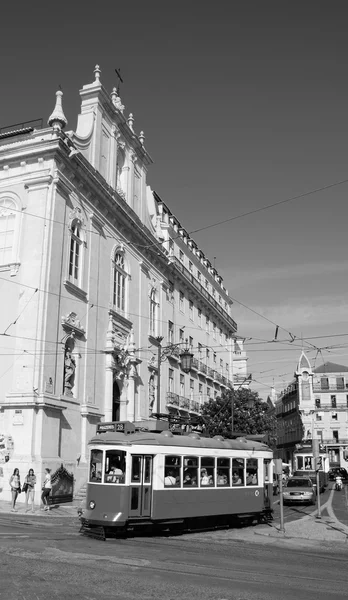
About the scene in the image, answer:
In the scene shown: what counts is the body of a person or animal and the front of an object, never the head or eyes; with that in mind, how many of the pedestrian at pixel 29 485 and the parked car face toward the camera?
2

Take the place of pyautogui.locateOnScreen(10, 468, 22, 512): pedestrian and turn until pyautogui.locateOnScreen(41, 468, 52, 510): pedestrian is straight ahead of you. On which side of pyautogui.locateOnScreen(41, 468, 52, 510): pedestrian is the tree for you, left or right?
left

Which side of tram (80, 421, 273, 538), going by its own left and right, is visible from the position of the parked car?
back

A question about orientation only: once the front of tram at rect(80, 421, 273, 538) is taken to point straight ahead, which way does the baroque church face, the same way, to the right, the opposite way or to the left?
to the left

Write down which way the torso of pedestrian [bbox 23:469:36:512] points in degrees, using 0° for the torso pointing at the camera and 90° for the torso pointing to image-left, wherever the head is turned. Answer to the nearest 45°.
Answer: approximately 0°
